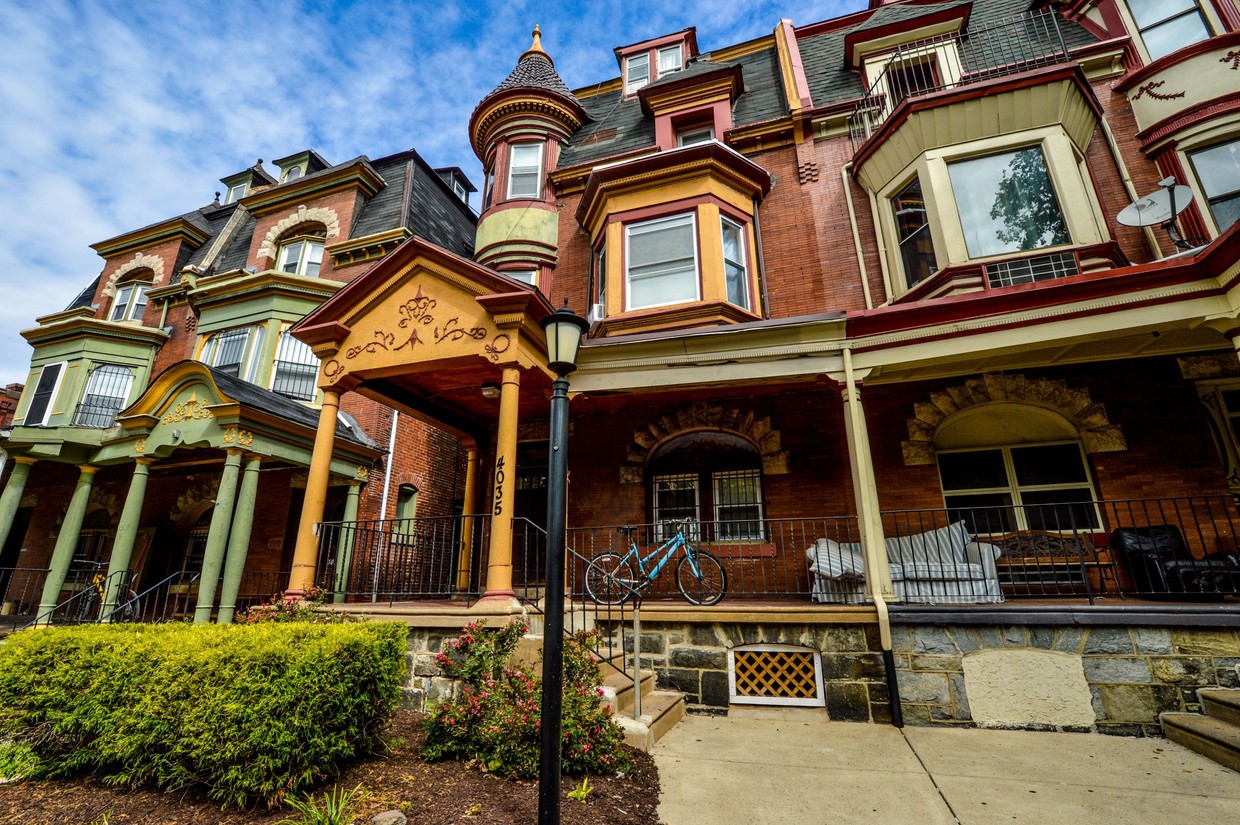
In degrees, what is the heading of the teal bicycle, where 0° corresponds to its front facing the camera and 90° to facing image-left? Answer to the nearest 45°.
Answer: approximately 270°

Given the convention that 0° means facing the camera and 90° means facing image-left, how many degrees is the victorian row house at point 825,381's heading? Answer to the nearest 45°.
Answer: approximately 45°

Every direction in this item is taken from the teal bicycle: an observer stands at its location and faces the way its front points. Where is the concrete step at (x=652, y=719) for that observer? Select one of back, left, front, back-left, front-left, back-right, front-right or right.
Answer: right

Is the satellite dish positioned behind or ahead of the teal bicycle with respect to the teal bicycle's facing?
ahead

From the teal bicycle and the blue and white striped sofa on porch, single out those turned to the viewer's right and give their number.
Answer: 1

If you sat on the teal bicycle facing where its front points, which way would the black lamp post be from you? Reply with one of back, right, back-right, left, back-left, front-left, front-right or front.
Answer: right

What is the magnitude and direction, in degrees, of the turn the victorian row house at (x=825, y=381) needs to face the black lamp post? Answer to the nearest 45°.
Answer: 0° — it already faces it

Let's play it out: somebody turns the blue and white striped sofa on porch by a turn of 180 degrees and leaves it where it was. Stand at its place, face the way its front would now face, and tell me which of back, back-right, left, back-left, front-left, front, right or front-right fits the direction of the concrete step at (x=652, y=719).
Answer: back-left

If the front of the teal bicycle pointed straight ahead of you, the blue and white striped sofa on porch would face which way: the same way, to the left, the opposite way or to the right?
to the right

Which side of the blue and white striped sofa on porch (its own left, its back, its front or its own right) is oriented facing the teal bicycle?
right

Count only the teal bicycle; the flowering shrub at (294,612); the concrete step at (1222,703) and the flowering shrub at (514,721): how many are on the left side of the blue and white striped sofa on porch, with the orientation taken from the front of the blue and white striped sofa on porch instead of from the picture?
1

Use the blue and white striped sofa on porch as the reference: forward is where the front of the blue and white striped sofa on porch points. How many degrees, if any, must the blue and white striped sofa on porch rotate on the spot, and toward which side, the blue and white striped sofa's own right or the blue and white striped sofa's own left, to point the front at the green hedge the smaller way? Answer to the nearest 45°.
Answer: approximately 45° to the blue and white striped sofa's own right
